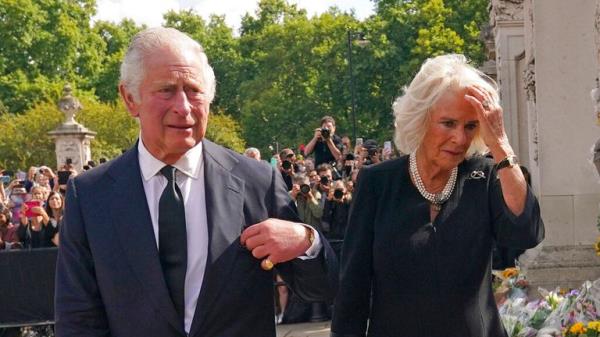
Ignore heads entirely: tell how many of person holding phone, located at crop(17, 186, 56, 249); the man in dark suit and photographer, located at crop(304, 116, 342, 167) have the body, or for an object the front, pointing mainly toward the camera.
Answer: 3

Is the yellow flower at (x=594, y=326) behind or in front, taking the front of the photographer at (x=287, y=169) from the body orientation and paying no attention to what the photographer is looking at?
in front

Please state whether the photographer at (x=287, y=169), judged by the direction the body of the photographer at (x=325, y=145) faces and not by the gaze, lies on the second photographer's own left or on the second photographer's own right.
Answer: on the second photographer's own right

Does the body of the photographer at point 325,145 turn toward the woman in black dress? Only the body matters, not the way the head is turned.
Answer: yes

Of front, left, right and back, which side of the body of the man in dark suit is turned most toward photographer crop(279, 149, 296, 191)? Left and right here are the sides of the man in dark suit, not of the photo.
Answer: back
